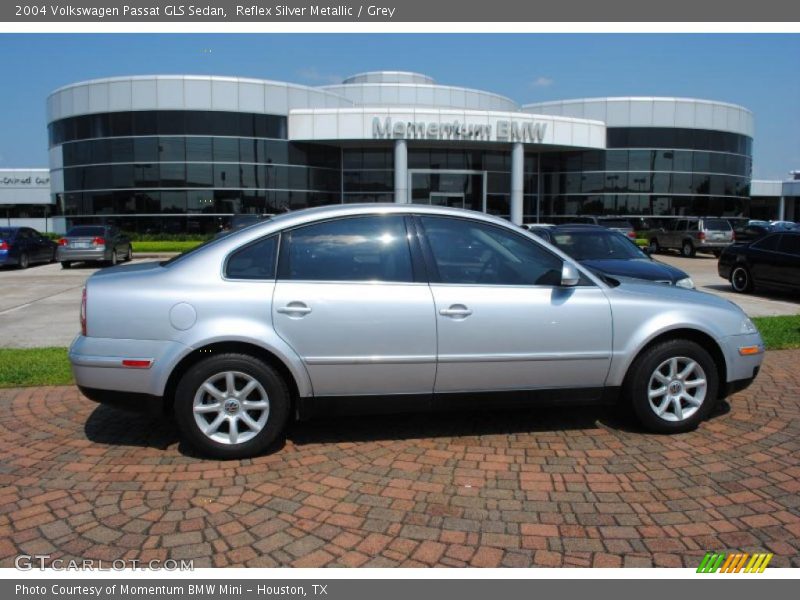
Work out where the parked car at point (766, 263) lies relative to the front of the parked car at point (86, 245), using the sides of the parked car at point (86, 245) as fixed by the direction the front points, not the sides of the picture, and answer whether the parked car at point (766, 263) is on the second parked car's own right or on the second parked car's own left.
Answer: on the second parked car's own right

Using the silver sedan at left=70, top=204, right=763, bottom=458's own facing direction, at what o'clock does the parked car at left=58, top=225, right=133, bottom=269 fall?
The parked car is roughly at 8 o'clock from the silver sedan.

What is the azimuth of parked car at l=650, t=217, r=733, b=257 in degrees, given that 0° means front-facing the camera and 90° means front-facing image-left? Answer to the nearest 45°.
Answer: approximately 135°

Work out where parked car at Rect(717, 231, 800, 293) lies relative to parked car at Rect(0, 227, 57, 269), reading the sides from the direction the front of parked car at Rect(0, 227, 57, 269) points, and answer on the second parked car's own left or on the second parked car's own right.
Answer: on the second parked car's own right

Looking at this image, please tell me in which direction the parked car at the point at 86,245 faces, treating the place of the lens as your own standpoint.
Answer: facing away from the viewer and to the right of the viewer

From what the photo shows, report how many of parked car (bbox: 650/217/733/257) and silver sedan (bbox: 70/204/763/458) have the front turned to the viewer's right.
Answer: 1

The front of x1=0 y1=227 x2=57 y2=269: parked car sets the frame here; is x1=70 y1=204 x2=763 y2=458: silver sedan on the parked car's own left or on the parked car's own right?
on the parked car's own right

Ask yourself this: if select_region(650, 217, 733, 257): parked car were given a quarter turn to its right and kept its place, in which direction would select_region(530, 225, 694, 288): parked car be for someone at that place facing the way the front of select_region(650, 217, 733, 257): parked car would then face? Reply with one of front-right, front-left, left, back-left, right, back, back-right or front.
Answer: back-right

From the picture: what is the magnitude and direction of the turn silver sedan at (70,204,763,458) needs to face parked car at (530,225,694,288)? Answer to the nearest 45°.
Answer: approximately 45° to its left

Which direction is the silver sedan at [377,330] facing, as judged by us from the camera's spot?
facing to the right of the viewer

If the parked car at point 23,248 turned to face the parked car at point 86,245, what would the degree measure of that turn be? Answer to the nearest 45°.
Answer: approximately 90° to its right

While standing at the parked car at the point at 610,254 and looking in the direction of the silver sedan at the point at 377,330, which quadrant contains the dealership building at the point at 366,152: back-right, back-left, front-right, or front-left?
back-right

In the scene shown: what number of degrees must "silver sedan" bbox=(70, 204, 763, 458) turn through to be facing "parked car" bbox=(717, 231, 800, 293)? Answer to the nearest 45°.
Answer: approximately 45° to its left

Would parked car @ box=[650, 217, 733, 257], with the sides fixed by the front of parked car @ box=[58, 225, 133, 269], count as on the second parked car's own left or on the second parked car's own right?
on the second parked car's own right
